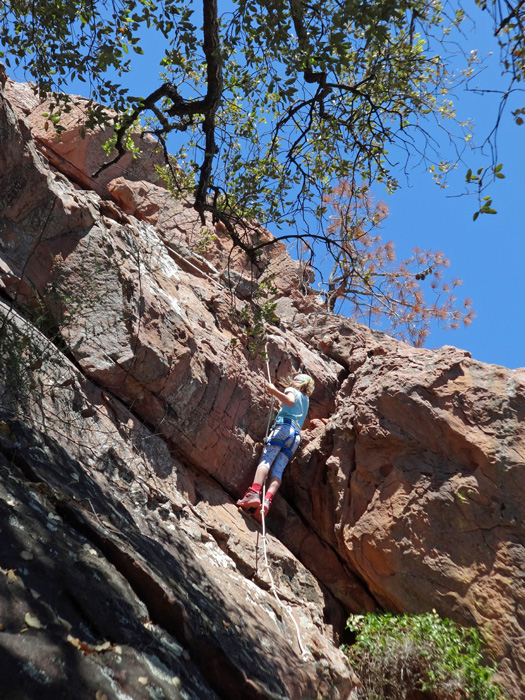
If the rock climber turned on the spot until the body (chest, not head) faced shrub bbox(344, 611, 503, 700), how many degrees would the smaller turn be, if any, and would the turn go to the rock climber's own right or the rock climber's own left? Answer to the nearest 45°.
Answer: approximately 180°

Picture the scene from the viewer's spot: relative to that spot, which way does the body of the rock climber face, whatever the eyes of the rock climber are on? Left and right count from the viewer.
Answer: facing away from the viewer and to the left of the viewer
